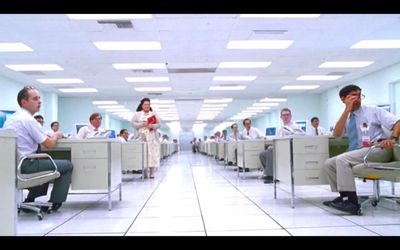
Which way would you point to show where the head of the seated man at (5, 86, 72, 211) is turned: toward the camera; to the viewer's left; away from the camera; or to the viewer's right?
to the viewer's right

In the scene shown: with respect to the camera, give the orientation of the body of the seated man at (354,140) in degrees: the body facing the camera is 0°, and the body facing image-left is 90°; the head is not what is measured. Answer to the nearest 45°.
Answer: approximately 45°

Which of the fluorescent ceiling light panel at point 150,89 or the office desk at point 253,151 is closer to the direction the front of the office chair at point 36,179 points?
the office desk

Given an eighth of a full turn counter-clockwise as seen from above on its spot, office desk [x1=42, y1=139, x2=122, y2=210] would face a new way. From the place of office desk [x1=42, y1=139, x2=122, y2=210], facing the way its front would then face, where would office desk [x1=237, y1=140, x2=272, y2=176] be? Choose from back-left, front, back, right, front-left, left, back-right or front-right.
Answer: left

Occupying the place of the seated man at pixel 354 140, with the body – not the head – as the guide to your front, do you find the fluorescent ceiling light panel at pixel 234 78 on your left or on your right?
on your right

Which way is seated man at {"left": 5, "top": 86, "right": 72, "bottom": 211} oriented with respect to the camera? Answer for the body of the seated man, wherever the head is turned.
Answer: to the viewer's right

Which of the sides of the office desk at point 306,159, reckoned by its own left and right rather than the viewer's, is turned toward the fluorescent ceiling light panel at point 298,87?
back

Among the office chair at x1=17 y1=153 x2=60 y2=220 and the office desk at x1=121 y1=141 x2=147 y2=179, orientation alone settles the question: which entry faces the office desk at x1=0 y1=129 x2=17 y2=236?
the office desk at x1=121 y1=141 x2=147 y2=179

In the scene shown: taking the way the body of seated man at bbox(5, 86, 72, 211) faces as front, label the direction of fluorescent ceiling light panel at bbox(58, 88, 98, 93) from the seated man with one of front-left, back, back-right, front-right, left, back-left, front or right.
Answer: left
